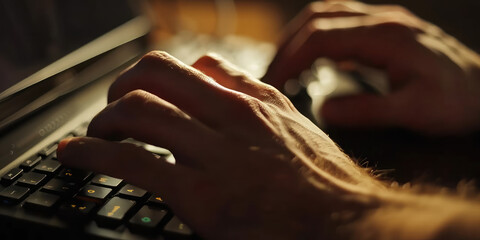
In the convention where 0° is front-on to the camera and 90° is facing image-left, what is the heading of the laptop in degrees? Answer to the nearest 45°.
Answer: approximately 315°
